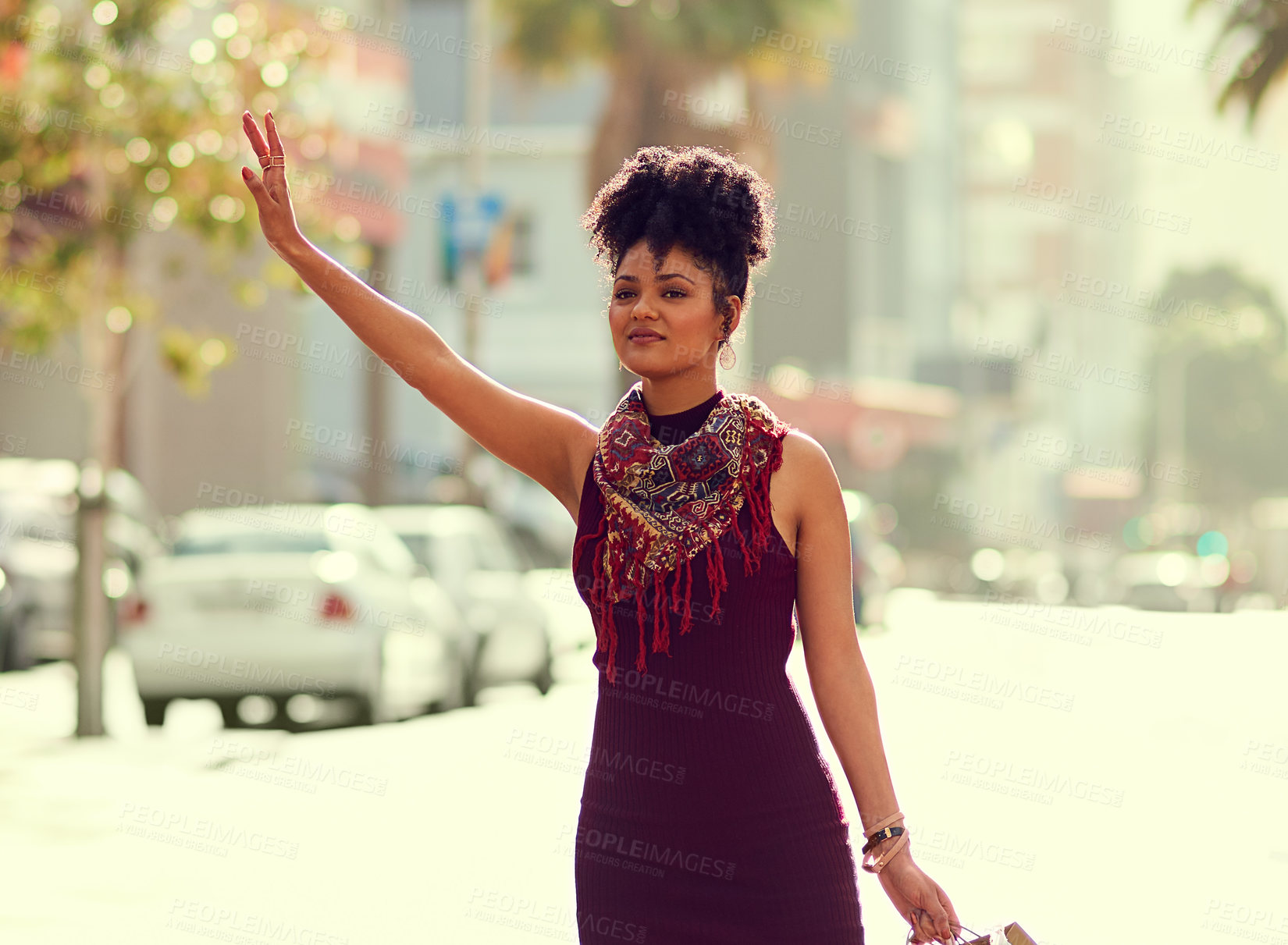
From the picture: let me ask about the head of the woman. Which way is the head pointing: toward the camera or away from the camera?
toward the camera

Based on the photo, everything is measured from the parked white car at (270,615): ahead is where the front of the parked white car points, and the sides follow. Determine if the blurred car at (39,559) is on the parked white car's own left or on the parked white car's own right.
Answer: on the parked white car's own left

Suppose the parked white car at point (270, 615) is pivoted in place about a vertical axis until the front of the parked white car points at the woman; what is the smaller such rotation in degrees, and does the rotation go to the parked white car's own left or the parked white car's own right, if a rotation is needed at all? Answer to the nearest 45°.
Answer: approximately 135° to the parked white car's own right

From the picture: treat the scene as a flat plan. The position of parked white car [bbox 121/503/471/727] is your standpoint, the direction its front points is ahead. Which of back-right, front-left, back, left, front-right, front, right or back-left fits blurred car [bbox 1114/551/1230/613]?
front

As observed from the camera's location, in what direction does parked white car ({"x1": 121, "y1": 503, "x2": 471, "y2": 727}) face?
facing away from the viewer and to the right of the viewer

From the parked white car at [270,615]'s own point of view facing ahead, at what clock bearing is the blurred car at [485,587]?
The blurred car is roughly at 12 o'clock from the parked white car.

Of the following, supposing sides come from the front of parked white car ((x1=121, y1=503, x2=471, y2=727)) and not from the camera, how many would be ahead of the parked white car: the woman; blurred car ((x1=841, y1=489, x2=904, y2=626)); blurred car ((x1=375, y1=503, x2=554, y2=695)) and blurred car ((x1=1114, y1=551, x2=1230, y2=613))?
3

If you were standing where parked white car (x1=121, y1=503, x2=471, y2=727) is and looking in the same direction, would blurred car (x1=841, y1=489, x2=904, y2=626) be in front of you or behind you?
in front

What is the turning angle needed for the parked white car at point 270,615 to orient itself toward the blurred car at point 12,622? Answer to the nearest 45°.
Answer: approximately 90° to its left

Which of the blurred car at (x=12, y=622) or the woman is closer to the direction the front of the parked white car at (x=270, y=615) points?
the blurred car
